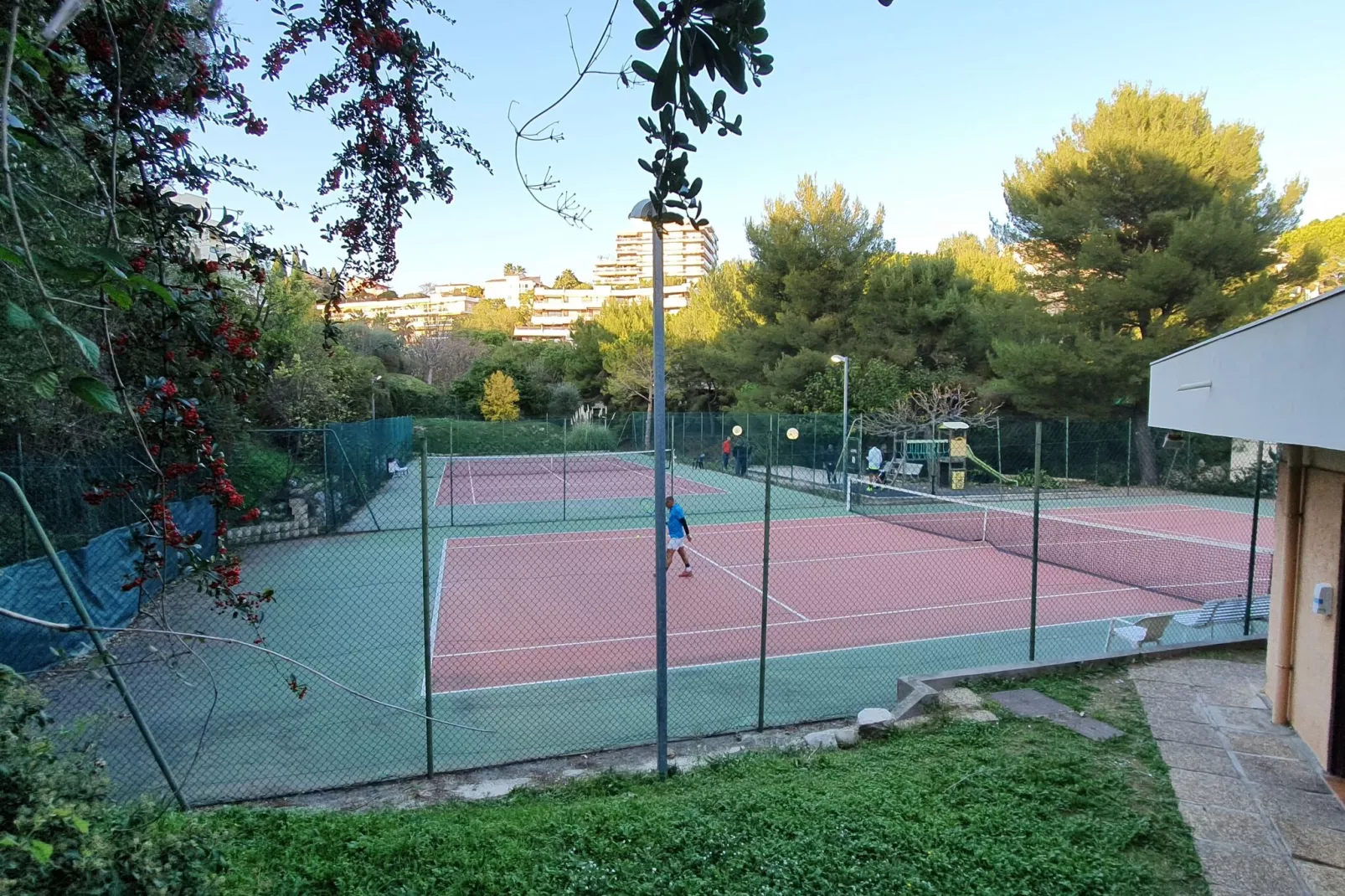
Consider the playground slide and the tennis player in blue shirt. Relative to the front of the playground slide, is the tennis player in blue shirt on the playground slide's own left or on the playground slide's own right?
on the playground slide's own right

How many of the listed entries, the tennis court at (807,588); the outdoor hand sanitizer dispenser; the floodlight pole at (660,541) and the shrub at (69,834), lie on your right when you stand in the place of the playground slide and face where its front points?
4

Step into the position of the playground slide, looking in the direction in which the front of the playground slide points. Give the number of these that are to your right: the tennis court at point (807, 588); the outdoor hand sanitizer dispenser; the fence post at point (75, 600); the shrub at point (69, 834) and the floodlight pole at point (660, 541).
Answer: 5

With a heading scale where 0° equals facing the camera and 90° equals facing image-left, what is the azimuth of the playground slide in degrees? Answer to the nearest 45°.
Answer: approximately 270°

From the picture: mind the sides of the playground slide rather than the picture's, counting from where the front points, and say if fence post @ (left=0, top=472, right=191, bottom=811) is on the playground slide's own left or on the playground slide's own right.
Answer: on the playground slide's own right

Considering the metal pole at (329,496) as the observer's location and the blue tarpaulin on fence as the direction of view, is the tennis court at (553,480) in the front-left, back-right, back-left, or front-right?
back-left

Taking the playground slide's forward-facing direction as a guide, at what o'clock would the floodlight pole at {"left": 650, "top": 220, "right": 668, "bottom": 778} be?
The floodlight pole is roughly at 3 o'clock from the playground slide.

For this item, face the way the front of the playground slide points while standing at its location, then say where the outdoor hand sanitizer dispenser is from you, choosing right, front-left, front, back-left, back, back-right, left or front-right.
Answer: right

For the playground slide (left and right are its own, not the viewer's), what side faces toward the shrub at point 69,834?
right

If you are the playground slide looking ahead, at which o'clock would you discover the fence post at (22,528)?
The fence post is roughly at 4 o'clock from the playground slide.

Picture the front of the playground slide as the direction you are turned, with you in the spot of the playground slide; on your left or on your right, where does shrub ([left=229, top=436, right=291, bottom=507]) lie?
on your right

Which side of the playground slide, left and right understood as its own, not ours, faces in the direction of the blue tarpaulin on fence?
right

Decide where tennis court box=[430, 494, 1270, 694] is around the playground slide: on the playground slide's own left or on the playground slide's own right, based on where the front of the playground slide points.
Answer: on the playground slide's own right
